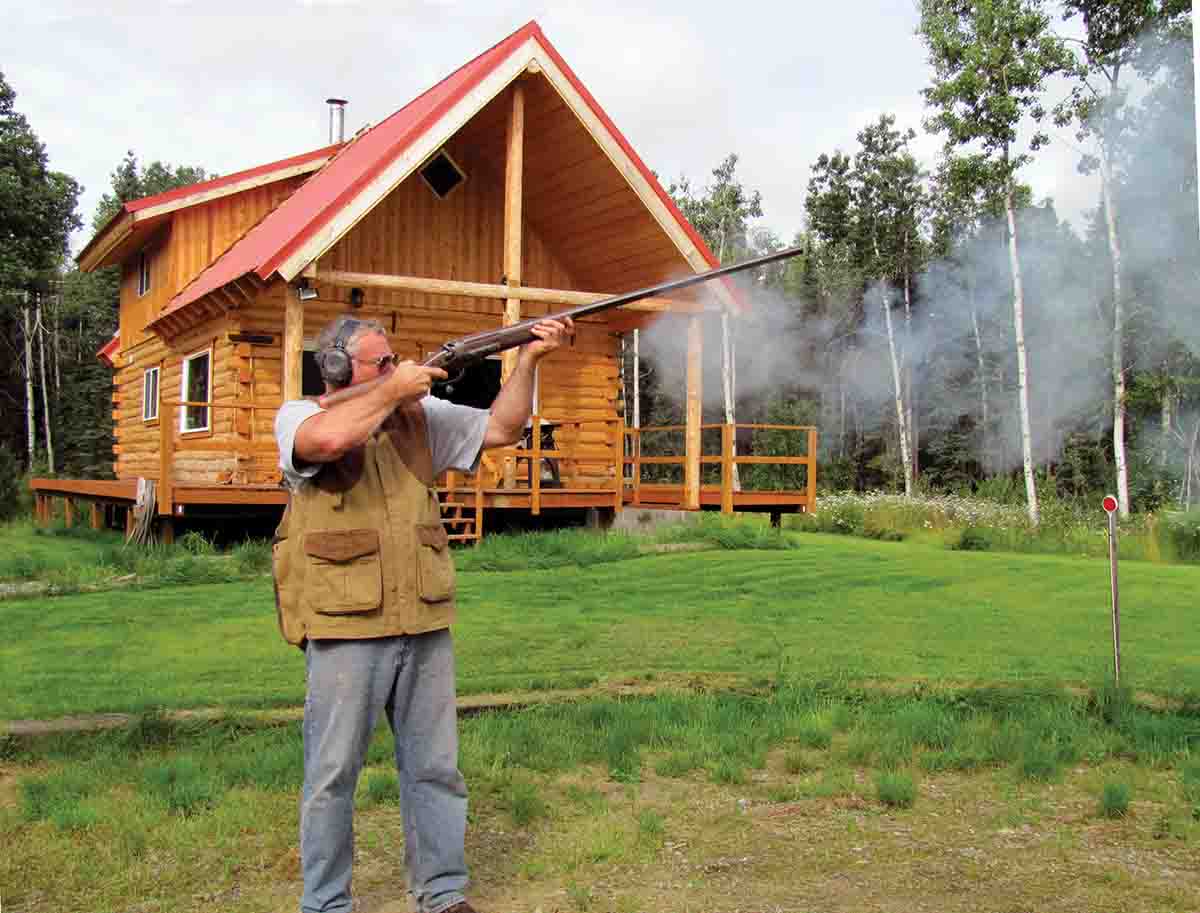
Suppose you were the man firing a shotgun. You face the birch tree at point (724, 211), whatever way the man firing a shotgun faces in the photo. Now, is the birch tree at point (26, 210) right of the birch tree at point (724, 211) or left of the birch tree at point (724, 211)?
left

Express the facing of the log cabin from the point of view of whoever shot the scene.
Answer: facing the viewer and to the right of the viewer

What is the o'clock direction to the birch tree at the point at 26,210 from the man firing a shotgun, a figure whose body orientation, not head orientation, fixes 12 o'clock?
The birch tree is roughly at 7 o'clock from the man firing a shotgun.

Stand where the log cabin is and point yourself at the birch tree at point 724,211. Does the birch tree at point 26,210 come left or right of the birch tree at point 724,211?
left

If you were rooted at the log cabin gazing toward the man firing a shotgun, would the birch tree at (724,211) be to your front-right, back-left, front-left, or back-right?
back-left

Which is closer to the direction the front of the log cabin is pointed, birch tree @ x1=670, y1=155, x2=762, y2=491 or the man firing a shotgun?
the man firing a shotgun

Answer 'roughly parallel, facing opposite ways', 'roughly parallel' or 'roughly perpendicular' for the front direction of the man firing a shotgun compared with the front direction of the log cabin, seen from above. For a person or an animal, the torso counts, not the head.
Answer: roughly parallel

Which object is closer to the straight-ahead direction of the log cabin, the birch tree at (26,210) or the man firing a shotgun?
the man firing a shotgun

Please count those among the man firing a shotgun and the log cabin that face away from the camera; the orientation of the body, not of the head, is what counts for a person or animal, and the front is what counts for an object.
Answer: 0

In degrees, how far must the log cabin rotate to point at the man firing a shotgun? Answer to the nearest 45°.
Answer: approximately 45° to its right

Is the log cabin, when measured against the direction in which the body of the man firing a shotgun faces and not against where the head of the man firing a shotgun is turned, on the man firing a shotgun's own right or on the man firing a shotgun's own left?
on the man firing a shotgun's own left

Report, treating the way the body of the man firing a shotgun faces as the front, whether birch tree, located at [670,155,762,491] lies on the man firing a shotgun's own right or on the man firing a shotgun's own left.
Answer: on the man firing a shotgun's own left
